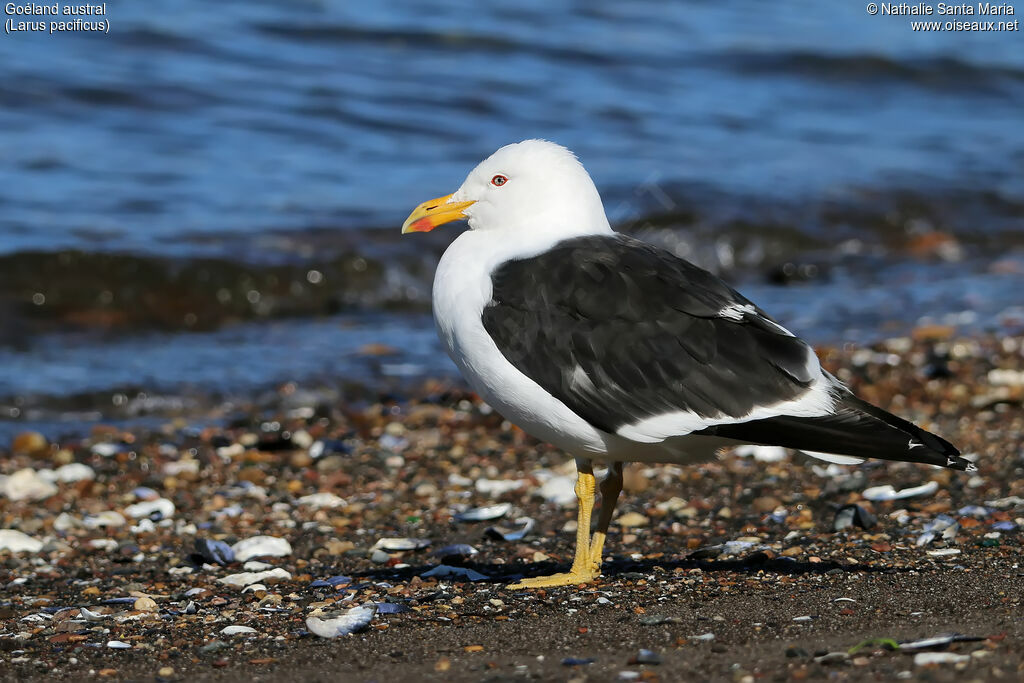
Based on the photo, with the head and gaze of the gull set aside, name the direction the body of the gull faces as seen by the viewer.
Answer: to the viewer's left

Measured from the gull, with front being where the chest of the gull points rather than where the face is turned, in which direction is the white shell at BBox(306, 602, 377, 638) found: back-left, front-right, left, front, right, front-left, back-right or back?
front-left

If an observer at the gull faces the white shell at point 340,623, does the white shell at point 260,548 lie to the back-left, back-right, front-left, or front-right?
front-right

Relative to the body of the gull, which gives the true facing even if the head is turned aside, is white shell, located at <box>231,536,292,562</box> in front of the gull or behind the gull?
in front

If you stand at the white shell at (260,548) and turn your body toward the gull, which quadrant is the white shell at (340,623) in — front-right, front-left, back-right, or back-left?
front-right
